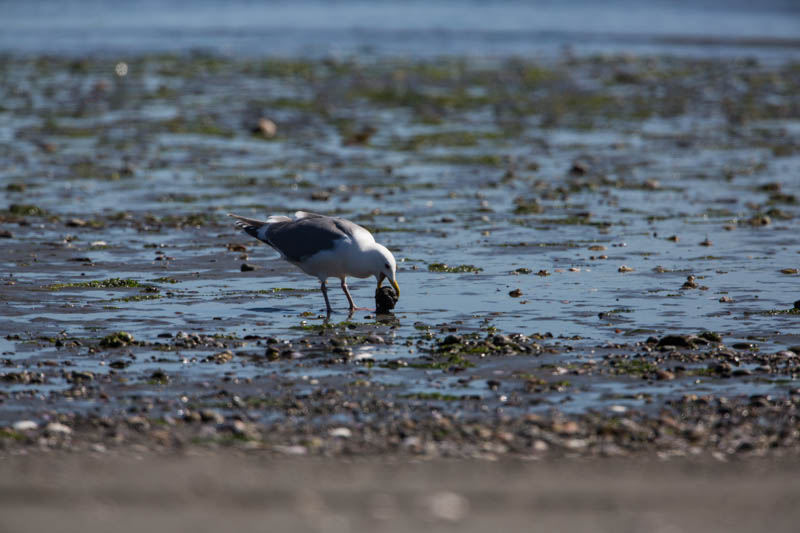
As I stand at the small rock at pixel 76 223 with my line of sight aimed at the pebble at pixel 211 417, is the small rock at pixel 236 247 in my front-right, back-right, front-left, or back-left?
front-left

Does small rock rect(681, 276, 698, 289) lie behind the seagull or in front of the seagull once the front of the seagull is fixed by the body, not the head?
in front

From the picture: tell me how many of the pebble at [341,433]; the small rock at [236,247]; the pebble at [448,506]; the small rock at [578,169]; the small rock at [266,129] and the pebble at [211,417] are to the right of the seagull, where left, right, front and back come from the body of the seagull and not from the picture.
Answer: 3

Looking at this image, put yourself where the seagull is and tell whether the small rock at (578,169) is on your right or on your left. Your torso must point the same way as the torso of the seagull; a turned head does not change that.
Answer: on your left

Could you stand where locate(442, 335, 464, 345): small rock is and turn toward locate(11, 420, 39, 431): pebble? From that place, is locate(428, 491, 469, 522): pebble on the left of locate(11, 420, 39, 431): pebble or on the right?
left

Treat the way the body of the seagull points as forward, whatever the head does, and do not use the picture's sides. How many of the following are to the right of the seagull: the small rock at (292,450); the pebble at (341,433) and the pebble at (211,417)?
3

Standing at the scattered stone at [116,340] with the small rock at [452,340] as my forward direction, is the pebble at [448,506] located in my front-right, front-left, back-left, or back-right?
front-right

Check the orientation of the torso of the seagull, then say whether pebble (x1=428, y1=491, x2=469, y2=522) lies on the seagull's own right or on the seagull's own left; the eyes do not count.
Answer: on the seagull's own right

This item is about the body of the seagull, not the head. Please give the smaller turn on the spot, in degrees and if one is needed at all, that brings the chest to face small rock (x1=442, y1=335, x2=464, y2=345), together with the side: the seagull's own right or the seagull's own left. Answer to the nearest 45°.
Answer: approximately 45° to the seagull's own right

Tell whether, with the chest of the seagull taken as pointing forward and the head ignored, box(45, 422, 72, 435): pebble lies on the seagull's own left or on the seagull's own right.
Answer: on the seagull's own right

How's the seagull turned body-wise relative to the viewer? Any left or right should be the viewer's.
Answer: facing to the right of the viewer

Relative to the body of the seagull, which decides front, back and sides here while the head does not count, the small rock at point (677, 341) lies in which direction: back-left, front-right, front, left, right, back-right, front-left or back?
front-right

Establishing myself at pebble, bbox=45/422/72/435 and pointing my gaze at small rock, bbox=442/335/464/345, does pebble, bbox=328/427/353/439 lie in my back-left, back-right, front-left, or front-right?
front-right

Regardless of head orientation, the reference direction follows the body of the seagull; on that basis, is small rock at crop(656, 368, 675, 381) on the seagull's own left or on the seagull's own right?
on the seagull's own right

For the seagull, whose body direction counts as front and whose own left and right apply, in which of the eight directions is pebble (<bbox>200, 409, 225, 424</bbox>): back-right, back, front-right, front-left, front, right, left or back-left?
right

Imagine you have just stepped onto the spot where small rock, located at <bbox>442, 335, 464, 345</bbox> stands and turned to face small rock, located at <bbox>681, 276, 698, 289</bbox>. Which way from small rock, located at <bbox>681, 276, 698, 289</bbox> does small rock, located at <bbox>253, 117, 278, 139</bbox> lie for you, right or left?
left
